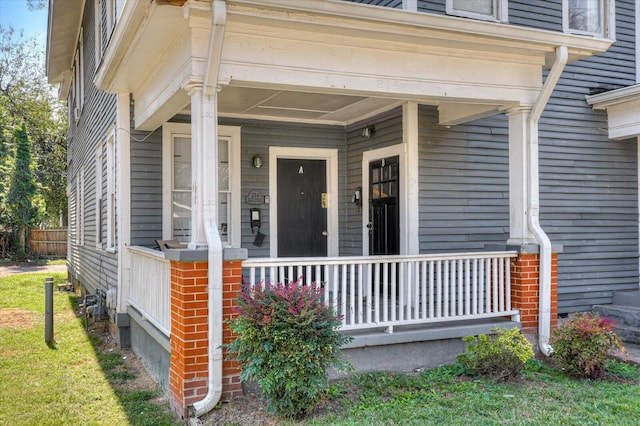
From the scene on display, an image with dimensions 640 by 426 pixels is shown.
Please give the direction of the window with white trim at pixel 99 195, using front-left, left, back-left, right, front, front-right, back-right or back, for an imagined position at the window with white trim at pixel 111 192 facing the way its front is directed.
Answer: right

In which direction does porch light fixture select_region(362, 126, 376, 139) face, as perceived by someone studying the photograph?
facing the viewer and to the left of the viewer

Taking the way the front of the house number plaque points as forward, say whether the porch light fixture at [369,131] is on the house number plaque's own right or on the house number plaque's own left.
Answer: on the house number plaque's own left

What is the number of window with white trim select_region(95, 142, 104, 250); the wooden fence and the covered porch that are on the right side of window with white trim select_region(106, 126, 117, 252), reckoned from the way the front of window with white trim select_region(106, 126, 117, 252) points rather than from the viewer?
2

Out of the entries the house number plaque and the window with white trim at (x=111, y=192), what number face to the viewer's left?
1

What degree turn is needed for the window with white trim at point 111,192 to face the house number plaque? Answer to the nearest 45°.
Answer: approximately 135° to its left

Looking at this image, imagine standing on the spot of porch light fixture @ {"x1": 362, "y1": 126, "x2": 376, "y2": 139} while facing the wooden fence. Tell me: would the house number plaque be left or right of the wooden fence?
left

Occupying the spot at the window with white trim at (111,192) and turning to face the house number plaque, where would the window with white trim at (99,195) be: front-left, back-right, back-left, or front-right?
back-left

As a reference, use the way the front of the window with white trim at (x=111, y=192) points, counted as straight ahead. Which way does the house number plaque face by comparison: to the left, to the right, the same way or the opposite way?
to the left

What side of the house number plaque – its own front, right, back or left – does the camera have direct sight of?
front

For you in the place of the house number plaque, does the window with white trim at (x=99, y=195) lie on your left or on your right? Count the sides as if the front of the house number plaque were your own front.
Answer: on your right

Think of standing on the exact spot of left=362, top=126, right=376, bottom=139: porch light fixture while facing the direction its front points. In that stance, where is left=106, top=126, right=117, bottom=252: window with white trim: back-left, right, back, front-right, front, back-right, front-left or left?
front-right

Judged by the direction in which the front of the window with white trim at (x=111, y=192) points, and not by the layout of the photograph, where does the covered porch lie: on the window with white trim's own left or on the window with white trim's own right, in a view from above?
on the window with white trim's own left

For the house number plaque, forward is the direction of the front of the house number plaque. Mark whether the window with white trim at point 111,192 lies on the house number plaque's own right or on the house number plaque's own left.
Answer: on the house number plaque's own right

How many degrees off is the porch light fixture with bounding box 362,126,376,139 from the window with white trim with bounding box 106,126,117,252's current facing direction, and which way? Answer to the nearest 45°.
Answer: approximately 135° to its left

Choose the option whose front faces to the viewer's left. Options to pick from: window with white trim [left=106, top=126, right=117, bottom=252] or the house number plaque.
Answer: the window with white trim

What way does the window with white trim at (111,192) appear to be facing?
to the viewer's left
